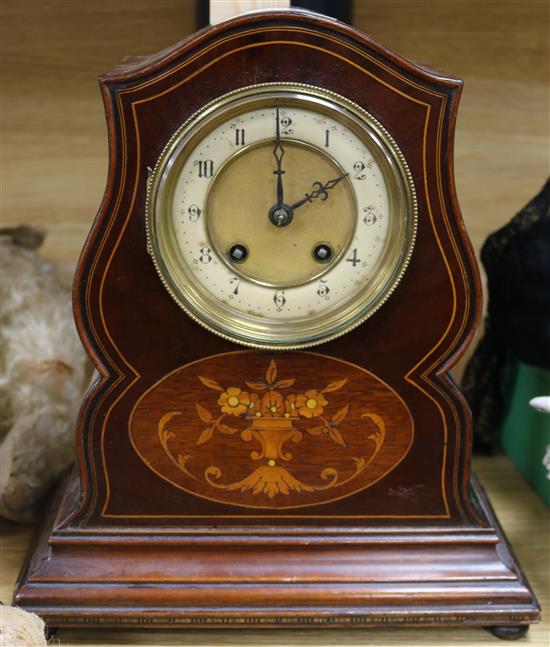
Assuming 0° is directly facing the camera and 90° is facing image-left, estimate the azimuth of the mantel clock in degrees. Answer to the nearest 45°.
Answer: approximately 0°

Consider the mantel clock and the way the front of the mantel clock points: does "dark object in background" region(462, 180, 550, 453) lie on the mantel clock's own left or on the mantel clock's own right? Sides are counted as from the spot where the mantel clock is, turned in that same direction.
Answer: on the mantel clock's own left
